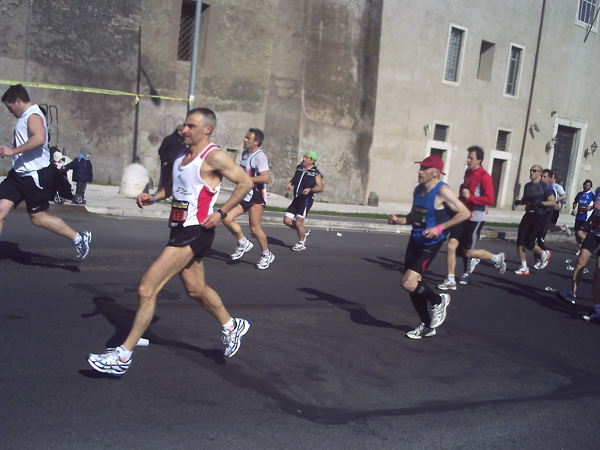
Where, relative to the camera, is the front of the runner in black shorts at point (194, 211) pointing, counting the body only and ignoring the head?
to the viewer's left

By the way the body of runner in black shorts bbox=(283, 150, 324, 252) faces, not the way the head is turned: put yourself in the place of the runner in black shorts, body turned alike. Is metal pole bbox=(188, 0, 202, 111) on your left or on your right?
on your right

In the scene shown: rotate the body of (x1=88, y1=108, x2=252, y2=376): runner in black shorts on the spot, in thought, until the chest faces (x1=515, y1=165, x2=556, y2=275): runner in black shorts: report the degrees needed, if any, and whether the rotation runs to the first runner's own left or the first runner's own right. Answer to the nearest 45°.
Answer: approximately 135° to the first runner's own right

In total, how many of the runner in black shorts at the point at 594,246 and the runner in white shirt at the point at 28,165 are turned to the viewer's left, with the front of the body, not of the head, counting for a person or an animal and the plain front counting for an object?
2

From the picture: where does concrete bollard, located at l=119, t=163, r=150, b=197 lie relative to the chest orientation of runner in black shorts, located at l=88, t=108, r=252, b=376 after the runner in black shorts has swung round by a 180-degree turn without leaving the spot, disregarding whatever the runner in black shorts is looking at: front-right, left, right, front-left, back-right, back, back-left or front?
left

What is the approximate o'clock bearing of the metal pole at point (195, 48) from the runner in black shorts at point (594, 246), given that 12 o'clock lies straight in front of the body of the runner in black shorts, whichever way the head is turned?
The metal pole is roughly at 1 o'clock from the runner in black shorts.

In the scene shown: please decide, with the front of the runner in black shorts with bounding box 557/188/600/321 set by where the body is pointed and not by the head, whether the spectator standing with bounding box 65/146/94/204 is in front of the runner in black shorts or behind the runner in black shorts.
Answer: in front

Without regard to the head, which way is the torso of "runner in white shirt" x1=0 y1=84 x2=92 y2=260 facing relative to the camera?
to the viewer's left

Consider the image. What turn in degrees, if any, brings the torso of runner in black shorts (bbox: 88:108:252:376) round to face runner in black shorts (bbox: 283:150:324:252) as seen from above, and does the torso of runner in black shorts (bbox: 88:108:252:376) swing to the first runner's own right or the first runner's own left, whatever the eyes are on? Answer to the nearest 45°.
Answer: approximately 90° to the first runner's own right

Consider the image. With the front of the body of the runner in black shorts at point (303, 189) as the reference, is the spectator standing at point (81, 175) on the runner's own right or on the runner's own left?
on the runner's own right

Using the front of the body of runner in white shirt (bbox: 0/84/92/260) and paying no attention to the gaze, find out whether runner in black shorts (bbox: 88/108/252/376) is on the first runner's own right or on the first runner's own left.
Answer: on the first runner's own left

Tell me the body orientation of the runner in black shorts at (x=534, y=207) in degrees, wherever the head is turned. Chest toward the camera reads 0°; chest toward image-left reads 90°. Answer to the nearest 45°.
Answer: approximately 45°

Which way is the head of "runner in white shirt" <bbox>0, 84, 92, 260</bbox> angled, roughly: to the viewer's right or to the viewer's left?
to the viewer's left

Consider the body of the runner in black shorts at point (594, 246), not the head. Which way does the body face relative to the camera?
to the viewer's left
